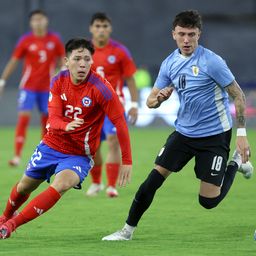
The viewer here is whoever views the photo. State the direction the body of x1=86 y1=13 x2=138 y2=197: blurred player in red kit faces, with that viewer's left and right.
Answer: facing the viewer and to the left of the viewer

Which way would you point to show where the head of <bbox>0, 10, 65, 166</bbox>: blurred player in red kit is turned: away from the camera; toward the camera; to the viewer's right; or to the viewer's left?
toward the camera

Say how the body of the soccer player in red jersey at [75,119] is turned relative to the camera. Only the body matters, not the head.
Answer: toward the camera

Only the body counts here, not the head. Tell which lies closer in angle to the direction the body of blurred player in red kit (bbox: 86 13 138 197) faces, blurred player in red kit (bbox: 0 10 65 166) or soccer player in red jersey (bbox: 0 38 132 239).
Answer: the soccer player in red jersey

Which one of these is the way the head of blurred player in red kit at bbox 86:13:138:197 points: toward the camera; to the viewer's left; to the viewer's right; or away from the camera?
toward the camera

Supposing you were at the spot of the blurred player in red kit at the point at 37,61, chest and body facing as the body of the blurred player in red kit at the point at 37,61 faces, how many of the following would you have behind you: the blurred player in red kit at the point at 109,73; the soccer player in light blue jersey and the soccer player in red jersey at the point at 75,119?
0

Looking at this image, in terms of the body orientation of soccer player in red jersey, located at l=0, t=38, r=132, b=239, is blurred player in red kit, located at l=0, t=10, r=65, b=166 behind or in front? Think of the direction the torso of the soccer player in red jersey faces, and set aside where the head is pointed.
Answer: behind

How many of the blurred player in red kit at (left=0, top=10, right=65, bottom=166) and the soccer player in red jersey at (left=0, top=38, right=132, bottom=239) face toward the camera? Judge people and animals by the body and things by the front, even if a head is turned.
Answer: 2

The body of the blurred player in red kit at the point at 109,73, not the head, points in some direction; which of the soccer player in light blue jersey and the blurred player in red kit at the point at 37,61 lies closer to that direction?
the soccer player in light blue jersey

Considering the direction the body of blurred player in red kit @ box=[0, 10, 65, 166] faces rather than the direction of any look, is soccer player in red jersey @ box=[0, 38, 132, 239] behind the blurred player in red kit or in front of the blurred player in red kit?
in front

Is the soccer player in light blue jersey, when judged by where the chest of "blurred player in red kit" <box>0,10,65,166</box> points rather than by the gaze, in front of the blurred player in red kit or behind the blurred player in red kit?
in front

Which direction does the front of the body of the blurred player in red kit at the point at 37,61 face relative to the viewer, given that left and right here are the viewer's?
facing the viewer

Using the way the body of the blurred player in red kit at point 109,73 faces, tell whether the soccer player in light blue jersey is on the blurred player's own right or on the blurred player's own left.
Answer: on the blurred player's own left

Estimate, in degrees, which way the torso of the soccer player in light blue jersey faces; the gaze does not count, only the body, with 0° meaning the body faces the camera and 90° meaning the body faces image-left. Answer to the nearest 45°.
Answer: approximately 45°

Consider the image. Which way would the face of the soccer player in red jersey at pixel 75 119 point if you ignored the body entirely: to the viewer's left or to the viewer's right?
to the viewer's right
